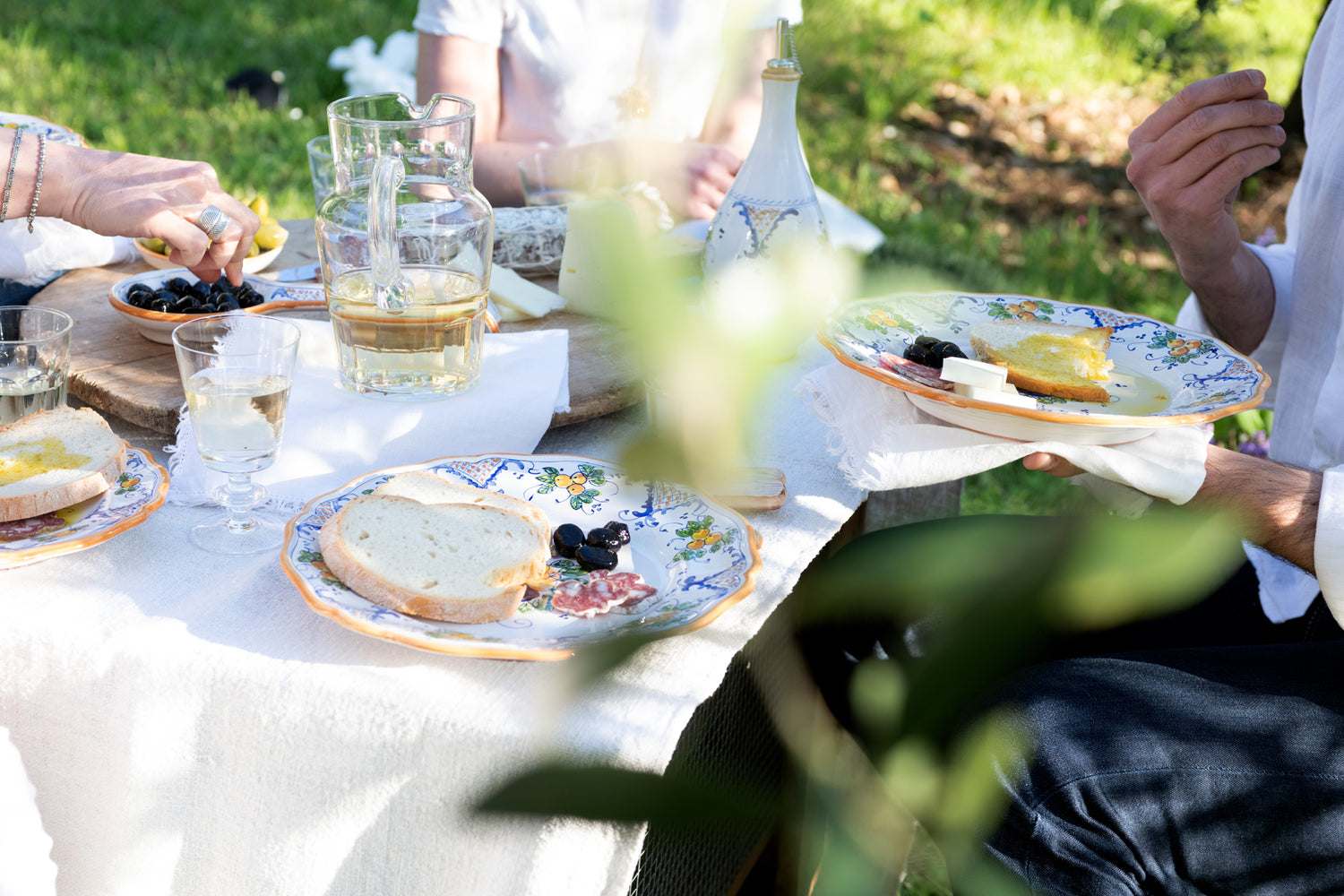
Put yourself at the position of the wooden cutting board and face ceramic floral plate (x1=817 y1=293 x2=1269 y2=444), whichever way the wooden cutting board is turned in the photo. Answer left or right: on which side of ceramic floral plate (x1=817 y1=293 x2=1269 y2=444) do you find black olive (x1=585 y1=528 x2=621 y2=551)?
right

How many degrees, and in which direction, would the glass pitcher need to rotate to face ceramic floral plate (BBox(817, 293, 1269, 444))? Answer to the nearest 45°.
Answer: approximately 90° to its right

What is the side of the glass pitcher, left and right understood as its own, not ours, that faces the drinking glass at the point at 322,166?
front

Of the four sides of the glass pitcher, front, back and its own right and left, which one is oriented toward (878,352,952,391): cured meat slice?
right

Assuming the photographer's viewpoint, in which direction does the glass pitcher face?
facing away from the viewer
